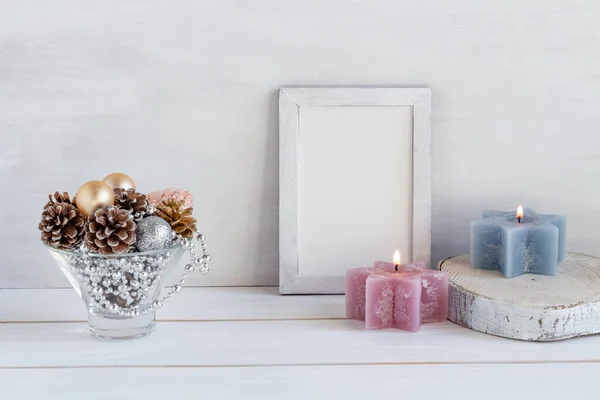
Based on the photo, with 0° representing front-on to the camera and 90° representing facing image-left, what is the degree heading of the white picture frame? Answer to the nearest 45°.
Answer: approximately 0°
